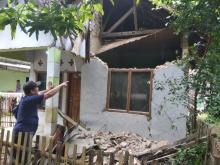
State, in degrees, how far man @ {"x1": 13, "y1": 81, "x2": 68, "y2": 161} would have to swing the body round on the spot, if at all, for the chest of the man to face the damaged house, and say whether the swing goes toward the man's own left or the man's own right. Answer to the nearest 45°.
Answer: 0° — they already face it

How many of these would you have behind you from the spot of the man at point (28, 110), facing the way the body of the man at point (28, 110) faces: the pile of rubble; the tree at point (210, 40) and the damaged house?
0

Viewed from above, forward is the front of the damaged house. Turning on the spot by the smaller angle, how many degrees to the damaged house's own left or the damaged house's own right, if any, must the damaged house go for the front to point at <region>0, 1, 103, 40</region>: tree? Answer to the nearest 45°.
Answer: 0° — it already faces it

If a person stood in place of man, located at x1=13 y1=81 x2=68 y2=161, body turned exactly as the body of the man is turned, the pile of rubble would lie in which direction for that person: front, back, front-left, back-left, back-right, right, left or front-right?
front

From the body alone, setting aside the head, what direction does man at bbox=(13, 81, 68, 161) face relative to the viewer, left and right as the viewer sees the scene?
facing away from the viewer and to the right of the viewer

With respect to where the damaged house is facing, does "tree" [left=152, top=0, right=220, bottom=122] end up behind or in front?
in front

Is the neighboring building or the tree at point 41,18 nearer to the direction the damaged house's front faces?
the tree

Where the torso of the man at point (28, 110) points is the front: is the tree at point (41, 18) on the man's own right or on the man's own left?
on the man's own right

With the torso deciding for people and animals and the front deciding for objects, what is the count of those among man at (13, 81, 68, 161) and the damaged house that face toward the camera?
1

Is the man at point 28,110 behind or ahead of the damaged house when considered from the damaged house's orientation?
ahead

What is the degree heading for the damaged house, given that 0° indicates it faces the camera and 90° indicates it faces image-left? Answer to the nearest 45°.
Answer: approximately 0°

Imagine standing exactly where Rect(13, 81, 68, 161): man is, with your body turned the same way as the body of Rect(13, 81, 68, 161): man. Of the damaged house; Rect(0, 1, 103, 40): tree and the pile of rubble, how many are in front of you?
2

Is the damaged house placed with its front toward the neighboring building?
no

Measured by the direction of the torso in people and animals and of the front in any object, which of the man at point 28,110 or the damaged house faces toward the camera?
the damaged house
